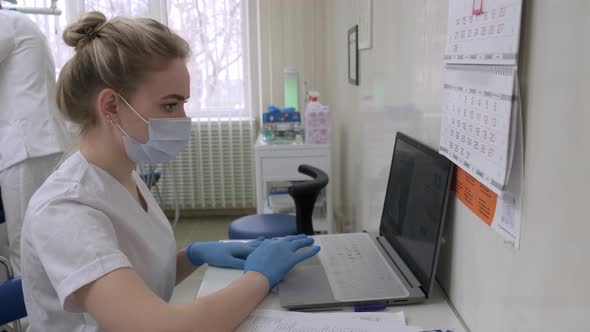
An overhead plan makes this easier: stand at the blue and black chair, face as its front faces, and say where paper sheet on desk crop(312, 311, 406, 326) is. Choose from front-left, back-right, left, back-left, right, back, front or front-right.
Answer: left

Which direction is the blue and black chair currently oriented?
to the viewer's left

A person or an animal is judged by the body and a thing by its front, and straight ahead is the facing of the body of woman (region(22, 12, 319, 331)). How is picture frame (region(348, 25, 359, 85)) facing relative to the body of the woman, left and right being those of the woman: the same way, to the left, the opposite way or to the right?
the opposite way

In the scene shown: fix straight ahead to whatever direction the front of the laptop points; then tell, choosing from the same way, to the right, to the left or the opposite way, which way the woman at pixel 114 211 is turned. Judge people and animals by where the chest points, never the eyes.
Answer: the opposite way

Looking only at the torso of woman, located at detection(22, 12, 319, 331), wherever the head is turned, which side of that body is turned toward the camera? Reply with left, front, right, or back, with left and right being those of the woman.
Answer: right

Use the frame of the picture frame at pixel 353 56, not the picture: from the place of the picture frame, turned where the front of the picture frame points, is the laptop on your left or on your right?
on your left

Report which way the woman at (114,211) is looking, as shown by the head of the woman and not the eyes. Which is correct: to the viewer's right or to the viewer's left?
to the viewer's right

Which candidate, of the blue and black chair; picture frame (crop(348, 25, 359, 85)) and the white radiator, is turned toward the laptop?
the white radiator

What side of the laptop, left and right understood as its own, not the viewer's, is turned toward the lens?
left

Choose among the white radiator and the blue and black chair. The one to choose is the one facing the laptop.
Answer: the white radiator

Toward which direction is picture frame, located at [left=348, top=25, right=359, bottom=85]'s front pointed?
to the viewer's left
